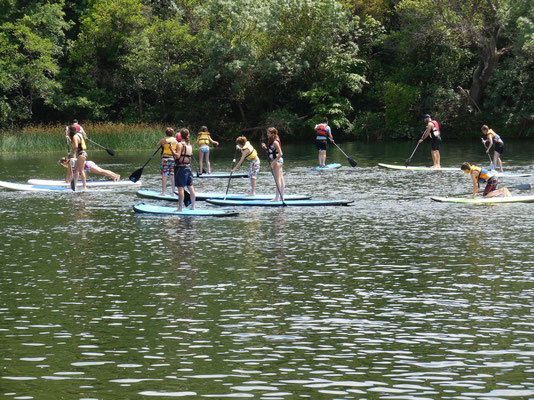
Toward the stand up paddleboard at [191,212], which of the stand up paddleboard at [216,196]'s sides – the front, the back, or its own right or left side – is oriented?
left

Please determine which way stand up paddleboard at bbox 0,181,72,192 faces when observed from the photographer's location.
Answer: facing to the left of the viewer

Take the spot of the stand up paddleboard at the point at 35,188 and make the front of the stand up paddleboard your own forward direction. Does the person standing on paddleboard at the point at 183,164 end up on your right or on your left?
on your left

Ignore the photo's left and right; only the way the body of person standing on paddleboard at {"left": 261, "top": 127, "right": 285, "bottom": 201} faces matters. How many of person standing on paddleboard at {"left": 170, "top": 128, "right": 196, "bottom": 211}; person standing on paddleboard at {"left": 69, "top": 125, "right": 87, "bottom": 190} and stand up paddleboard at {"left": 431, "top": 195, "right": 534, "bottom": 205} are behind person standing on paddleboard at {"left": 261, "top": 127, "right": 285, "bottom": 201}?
1

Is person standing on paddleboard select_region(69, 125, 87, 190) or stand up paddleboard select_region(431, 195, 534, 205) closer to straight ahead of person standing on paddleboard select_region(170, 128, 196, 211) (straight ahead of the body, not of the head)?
the person standing on paddleboard

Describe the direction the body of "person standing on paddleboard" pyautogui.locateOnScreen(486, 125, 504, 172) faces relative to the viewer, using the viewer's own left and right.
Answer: facing to the left of the viewer

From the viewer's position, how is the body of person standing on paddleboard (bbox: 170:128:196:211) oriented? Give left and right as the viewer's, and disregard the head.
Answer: facing away from the viewer and to the left of the viewer

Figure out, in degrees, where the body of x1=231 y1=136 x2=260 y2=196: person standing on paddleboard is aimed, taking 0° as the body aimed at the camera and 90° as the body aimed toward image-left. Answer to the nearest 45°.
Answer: approximately 90°

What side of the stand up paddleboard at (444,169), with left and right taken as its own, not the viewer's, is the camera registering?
left

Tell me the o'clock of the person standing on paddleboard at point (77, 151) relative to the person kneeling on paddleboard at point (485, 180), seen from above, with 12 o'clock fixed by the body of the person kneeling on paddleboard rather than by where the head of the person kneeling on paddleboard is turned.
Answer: The person standing on paddleboard is roughly at 12 o'clock from the person kneeling on paddleboard.

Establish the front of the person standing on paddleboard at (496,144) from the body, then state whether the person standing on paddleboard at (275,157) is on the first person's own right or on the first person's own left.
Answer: on the first person's own left

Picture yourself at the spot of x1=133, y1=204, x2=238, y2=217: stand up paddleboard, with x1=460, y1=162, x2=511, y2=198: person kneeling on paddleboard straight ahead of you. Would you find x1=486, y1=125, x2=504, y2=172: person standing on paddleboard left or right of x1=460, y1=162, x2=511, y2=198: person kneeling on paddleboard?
left

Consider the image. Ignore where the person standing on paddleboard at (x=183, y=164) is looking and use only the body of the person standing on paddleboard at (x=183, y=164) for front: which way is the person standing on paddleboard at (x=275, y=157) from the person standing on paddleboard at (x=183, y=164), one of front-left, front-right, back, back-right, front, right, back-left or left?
right

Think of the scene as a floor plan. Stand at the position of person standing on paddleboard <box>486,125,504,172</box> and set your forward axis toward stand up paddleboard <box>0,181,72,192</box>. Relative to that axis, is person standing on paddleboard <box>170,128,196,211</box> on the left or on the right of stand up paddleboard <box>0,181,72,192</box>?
left

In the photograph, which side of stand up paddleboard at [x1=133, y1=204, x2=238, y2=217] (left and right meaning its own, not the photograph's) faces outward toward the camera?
left
